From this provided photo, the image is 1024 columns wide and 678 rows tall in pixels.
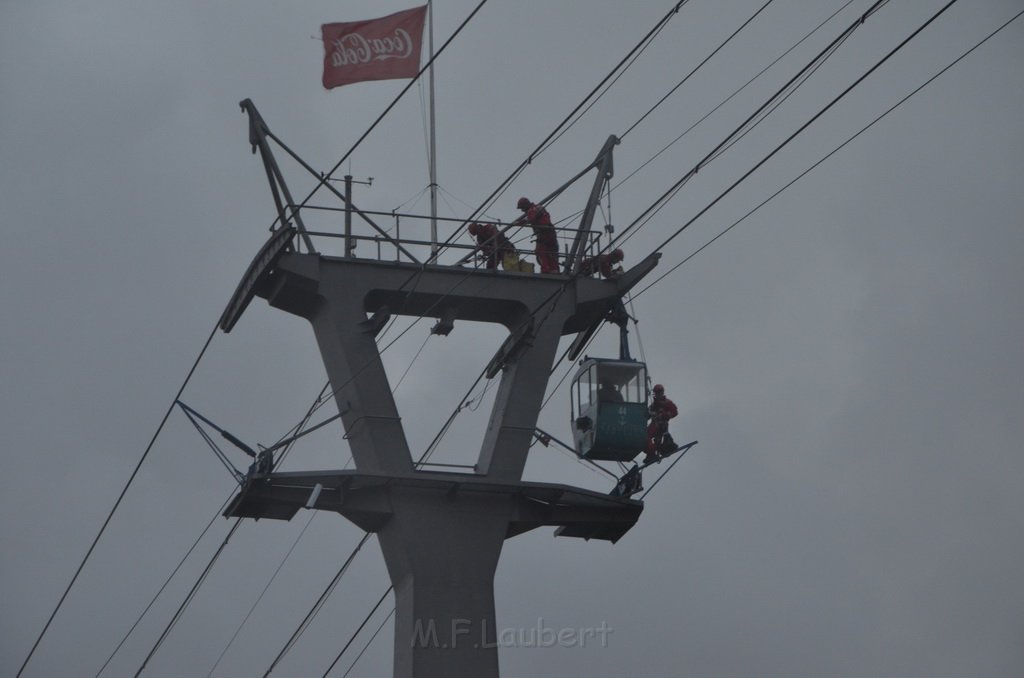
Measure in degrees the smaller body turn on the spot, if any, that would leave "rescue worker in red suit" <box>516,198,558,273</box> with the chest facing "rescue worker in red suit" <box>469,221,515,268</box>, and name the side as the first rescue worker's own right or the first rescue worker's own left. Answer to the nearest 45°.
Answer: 0° — they already face them

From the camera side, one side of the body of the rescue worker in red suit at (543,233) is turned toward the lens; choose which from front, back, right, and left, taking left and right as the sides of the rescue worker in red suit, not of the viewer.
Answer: left

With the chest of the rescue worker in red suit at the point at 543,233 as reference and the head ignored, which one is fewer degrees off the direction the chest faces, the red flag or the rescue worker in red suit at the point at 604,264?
the red flag

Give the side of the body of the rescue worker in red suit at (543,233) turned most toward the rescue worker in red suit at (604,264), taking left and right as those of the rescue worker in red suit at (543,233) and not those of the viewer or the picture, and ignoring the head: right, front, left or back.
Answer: back
